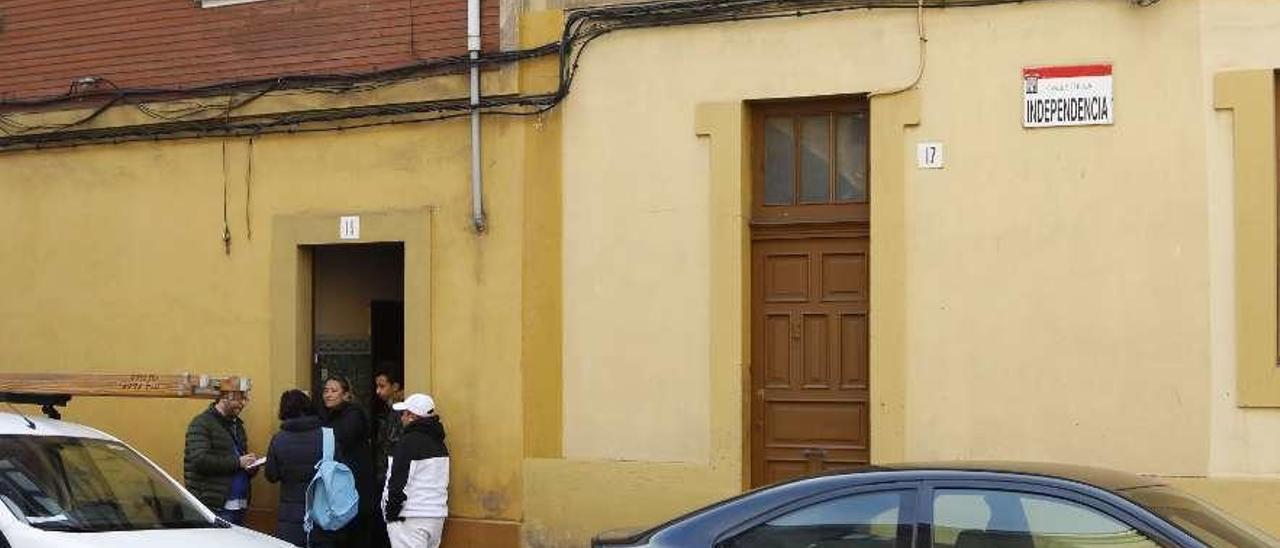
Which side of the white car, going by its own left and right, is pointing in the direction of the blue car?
front

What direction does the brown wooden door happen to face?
toward the camera

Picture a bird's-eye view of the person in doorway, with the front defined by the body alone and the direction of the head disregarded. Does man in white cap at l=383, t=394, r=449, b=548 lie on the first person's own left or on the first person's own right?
on the first person's own left

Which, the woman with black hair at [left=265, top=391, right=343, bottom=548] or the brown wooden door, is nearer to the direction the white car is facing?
the brown wooden door

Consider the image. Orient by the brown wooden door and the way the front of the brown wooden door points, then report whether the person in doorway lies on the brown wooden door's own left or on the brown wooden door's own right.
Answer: on the brown wooden door's own right

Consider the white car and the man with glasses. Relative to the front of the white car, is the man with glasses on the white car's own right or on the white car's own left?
on the white car's own left

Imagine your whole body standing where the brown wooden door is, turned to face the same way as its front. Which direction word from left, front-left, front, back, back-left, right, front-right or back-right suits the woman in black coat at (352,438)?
right

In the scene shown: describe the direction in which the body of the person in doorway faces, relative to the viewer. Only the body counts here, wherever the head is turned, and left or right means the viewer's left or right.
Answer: facing the viewer and to the left of the viewer

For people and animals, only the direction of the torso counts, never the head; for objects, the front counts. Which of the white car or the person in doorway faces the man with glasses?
the person in doorway
